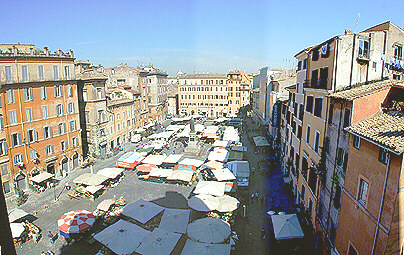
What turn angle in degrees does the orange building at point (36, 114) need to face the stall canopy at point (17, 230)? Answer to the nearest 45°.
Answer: approximately 45° to its right

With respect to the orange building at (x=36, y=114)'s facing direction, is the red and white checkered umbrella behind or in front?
in front

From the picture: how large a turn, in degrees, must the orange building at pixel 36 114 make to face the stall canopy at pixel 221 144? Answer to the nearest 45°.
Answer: approximately 45° to its left

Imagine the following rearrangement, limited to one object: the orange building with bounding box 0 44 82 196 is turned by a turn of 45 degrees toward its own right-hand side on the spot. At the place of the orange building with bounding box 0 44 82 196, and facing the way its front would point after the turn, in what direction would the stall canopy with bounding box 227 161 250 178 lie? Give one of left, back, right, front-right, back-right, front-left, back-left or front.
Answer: front-left

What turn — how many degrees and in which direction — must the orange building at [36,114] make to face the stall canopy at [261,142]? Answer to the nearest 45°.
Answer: approximately 45° to its left

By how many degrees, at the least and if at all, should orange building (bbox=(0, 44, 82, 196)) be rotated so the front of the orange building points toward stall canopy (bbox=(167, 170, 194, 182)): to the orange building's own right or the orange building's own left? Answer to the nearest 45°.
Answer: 0° — it already faces it

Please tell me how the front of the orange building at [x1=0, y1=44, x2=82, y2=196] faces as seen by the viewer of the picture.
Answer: facing the viewer and to the right of the viewer

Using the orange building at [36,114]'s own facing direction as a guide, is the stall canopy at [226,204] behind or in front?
in front

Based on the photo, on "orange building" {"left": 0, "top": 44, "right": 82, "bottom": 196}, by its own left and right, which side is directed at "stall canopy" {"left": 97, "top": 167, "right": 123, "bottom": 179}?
front

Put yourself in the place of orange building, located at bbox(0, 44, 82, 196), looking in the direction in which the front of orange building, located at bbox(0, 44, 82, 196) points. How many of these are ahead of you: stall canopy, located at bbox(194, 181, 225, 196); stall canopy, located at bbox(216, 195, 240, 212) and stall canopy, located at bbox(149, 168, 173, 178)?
3

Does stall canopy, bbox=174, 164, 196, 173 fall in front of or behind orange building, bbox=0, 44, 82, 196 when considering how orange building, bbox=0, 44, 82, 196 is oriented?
in front

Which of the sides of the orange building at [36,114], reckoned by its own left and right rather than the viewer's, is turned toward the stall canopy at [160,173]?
front

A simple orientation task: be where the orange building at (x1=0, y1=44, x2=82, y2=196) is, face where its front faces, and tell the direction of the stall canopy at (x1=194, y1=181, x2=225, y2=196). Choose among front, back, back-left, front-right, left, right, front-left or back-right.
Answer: front

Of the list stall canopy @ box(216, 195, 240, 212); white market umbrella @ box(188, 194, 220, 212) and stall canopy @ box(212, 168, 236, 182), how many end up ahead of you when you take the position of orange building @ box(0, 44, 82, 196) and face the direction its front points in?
3
